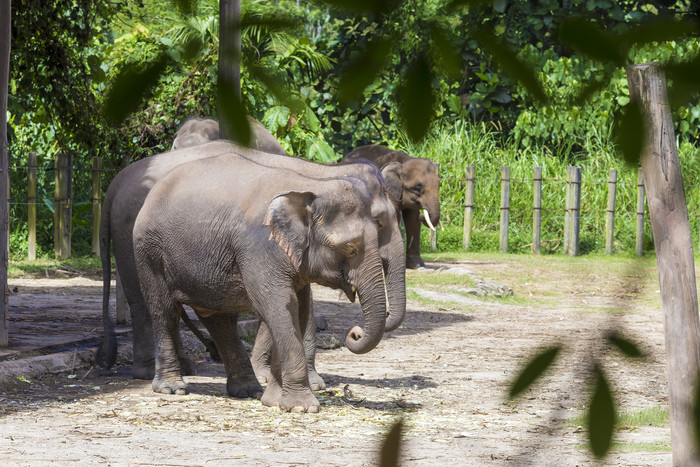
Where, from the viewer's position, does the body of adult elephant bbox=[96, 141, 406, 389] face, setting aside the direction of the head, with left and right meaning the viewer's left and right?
facing to the right of the viewer

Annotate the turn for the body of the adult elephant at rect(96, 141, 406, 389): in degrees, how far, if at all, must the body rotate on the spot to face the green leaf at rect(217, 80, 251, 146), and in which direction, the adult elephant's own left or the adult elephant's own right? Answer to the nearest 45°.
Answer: approximately 90° to the adult elephant's own right

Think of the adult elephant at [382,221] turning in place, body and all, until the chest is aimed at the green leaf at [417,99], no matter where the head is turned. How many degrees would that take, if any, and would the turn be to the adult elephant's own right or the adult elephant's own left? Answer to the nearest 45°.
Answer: approximately 90° to the adult elephant's own right

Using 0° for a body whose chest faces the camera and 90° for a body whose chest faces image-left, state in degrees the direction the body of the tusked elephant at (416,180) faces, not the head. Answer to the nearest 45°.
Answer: approximately 270°

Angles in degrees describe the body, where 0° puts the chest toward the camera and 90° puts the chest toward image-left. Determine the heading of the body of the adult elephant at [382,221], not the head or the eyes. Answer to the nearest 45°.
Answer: approximately 270°

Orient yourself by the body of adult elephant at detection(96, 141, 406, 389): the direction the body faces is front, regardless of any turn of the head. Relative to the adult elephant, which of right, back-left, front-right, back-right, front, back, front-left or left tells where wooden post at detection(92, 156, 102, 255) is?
left

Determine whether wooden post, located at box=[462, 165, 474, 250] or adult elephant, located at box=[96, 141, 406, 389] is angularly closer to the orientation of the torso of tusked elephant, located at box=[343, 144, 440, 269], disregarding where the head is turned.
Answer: the wooden post
